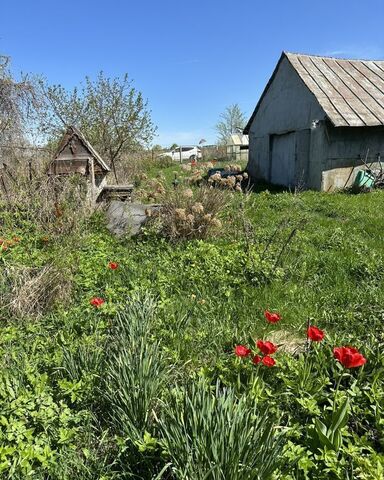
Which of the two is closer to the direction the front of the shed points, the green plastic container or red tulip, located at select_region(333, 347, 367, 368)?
the red tulip

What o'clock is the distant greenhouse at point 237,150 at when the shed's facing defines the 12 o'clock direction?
The distant greenhouse is roughly at 4 o'clock from the shed.

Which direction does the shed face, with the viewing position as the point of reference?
facing the viewer and to the left of the viewer

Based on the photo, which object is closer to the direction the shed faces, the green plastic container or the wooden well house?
the wooden well house

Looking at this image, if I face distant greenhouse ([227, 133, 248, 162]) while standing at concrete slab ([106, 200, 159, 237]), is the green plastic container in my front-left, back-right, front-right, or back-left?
front-right

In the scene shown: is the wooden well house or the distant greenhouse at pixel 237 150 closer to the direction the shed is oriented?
the wooden well house

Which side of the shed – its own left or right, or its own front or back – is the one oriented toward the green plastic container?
left

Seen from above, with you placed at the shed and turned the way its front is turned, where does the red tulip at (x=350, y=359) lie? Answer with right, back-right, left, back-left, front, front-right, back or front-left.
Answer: front-left

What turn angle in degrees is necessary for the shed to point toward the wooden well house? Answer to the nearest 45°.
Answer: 0° — it already faces it

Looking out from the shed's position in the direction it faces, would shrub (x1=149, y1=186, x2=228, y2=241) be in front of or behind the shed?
in front

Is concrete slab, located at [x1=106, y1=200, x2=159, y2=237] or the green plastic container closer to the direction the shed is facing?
the concrete slab
